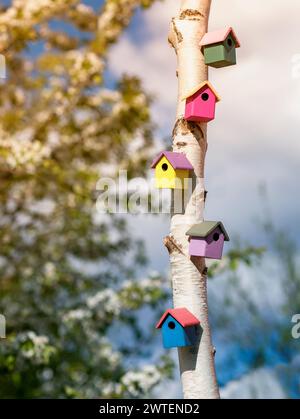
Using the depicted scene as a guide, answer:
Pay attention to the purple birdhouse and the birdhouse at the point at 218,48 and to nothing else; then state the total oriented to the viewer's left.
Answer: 0

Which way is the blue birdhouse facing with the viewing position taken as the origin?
facing the viewer and to the left of the viewer

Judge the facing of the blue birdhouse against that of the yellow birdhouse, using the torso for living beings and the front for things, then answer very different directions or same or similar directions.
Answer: same or similar directions

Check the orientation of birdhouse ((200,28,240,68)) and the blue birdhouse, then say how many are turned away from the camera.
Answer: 0

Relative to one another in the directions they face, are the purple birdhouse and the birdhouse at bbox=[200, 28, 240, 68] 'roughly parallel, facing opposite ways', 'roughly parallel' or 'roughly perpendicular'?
roughly parallel

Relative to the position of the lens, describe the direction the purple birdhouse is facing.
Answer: facing the viewer and to the right of the viewer

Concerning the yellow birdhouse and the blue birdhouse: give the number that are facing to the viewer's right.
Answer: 0
